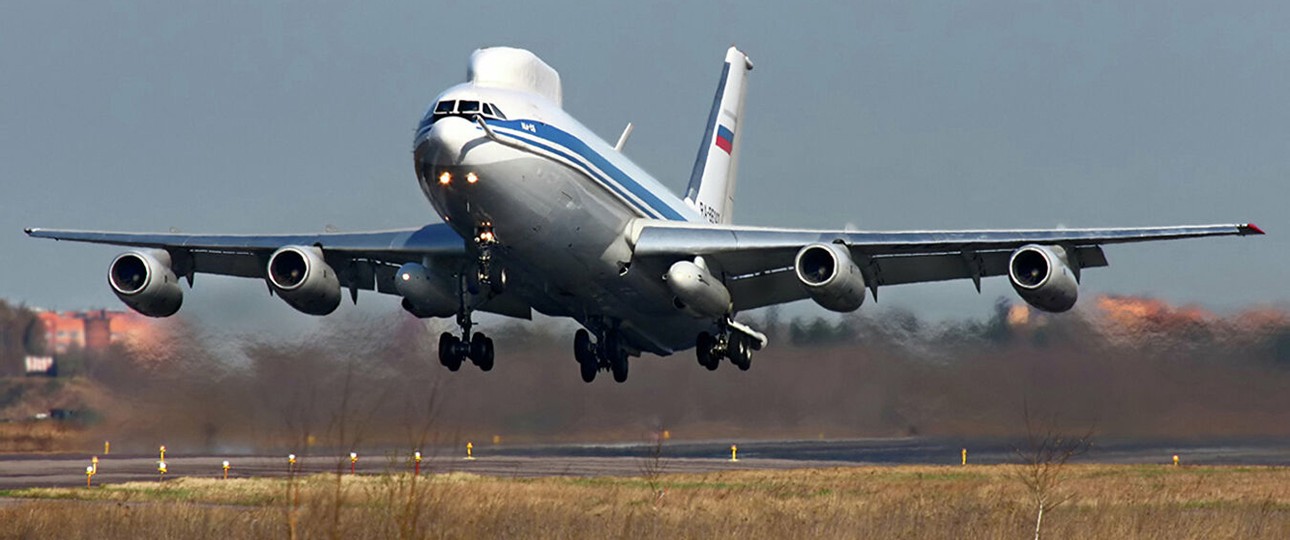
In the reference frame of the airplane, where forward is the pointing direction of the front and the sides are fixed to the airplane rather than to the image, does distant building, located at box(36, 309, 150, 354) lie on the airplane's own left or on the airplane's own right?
on the airplane's own right

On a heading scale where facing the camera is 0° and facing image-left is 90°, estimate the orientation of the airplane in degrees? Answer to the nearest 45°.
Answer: approximately 0°
